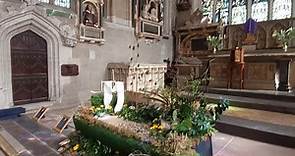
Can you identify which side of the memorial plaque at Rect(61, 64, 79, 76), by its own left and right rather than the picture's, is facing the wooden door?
right

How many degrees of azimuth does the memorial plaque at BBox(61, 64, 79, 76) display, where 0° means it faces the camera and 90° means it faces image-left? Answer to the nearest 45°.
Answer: approximately 0°
